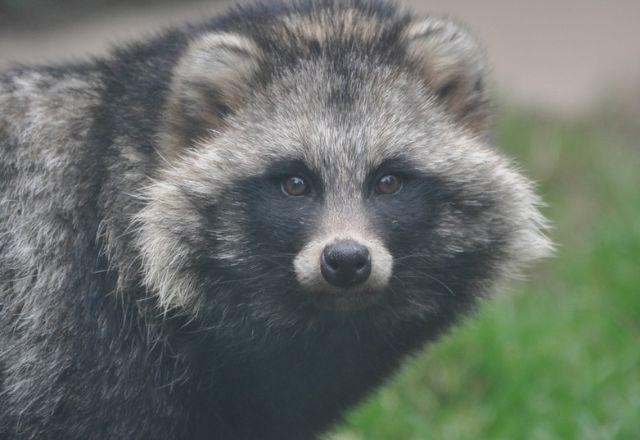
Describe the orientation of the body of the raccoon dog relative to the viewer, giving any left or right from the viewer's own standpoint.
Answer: facing the viewer and to the right of the viewer
